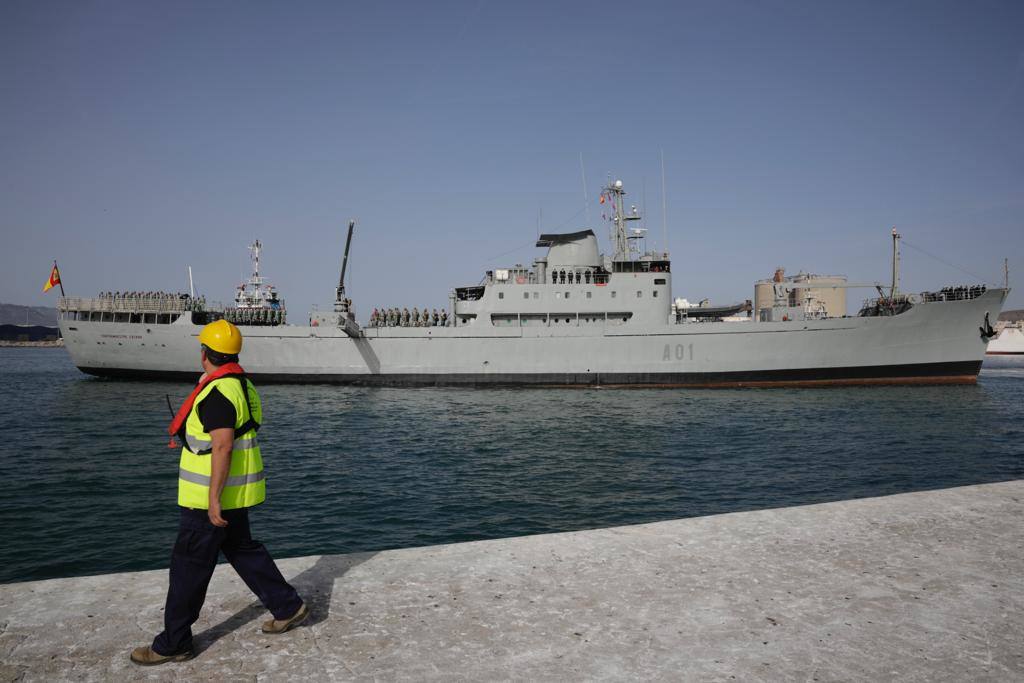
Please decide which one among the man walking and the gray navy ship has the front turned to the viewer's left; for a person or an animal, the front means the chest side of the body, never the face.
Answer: the man walking

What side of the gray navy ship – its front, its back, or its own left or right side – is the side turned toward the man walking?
right

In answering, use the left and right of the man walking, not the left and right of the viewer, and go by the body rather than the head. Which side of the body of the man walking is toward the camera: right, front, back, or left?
left

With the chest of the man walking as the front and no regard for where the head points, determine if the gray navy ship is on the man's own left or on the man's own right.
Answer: on the man's own right

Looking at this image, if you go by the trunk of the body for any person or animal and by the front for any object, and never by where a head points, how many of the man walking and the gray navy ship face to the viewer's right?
1

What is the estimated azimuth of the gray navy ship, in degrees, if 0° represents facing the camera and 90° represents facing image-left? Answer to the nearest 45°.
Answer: approximately 270°
